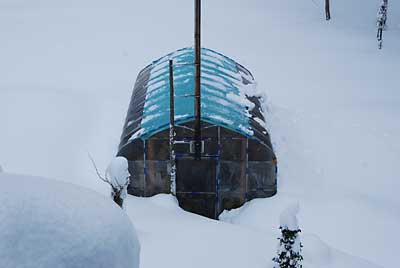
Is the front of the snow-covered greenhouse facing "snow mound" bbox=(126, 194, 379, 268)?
yes

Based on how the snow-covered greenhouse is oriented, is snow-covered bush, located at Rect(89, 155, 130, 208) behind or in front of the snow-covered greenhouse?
in front

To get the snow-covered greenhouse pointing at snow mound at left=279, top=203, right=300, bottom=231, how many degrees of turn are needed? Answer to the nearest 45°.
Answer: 0° — it already faces it

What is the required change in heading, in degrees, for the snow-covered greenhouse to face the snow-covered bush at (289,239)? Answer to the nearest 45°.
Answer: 0° — it already faces it

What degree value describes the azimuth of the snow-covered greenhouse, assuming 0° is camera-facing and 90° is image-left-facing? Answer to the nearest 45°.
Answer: approximately 0°
